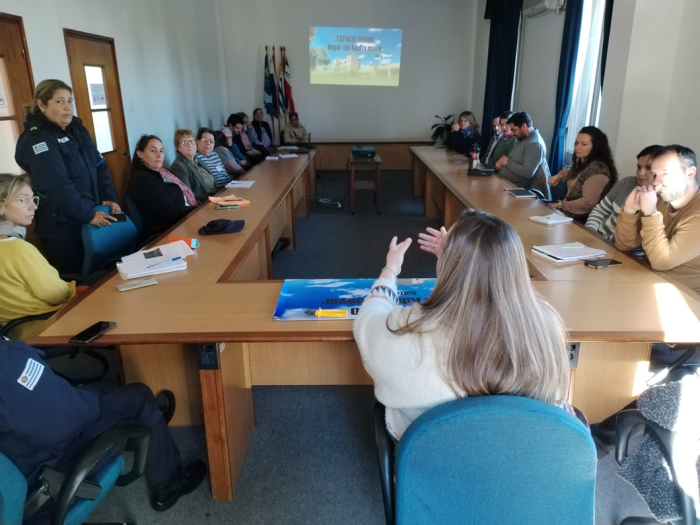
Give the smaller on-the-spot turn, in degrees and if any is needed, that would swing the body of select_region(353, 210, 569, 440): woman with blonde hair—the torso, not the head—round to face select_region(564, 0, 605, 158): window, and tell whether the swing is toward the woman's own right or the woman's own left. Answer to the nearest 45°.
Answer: approximately 45° to the woman's own right

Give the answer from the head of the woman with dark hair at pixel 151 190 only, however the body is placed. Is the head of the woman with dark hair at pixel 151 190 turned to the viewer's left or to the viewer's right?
to the viewer's right

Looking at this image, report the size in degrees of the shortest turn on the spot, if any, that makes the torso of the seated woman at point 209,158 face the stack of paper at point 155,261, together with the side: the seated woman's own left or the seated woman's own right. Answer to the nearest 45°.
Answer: approximately 45° to the seated woman's own right

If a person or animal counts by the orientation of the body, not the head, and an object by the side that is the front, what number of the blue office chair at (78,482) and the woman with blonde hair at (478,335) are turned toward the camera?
0

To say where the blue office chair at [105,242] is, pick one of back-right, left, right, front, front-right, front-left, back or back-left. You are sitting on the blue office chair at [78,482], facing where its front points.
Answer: front-left

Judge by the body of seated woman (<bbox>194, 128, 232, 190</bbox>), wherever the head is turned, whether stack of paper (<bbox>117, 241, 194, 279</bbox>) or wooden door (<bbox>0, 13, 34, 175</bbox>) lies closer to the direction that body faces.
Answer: the stack of paper

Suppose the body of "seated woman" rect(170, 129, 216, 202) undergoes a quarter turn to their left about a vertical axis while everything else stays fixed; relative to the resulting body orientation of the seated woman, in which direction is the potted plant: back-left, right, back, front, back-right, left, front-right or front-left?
front

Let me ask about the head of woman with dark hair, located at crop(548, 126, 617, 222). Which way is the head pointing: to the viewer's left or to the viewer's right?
to the viewer's left

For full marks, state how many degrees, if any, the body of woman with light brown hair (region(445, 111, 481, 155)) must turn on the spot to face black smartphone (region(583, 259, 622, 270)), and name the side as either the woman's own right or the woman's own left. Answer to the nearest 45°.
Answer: approximately 45° to the woman's own left

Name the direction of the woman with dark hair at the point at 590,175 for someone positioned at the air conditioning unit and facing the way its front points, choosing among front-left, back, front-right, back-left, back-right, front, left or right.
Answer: front-left

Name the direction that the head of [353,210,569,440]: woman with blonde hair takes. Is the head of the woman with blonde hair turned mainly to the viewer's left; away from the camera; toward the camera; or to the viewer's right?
away from the camera

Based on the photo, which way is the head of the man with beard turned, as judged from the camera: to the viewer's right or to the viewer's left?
to the viewer's left

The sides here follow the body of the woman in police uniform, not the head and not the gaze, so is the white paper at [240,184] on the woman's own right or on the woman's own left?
on the woman's own left

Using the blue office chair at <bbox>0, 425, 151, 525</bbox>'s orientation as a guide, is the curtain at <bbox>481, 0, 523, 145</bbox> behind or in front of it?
in front

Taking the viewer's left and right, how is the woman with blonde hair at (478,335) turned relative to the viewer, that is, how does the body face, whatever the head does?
facing away from the viewer and to the left of the viewer

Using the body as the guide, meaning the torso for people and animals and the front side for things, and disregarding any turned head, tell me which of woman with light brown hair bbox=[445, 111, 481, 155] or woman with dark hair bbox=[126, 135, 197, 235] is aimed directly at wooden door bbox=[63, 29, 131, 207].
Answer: woman with light brown hair bbox=[445, 111, 481, 155]

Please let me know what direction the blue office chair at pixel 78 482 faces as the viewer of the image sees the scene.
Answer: facing away from the viewer and to the right of the viewer

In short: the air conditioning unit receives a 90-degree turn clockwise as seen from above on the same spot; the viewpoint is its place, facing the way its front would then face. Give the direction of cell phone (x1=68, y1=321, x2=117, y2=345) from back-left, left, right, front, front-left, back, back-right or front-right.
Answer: back-left
